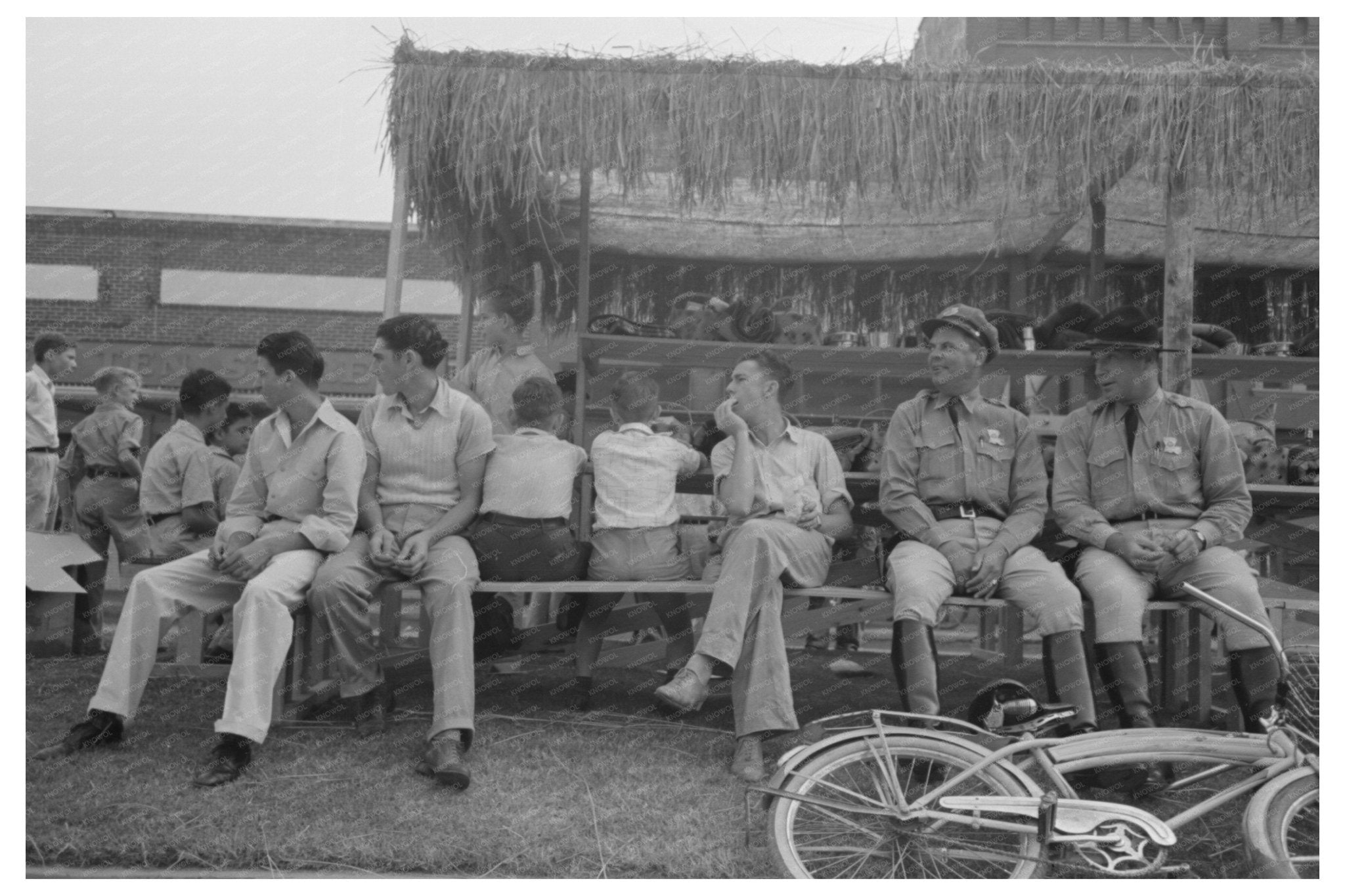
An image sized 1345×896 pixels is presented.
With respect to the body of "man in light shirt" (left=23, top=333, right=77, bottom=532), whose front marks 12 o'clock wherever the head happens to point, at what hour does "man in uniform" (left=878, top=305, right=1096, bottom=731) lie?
The man in uniform is roughly at 2 o'clock from the man in light shirt.

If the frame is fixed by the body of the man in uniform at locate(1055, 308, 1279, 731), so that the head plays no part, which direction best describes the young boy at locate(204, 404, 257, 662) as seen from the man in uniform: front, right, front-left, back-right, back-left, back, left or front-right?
right

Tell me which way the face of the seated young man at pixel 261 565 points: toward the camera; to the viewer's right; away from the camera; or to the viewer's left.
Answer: to the viewer's left

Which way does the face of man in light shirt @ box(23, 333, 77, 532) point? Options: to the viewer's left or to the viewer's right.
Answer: to the viewer's right

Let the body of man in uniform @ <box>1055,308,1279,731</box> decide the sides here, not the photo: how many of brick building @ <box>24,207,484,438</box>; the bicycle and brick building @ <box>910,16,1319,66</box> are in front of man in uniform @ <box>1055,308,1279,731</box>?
1

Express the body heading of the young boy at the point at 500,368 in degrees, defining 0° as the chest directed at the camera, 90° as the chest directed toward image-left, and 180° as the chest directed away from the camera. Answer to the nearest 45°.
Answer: approximately 45°

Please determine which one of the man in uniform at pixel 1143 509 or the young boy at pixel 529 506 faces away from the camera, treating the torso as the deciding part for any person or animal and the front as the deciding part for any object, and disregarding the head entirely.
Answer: the young boy

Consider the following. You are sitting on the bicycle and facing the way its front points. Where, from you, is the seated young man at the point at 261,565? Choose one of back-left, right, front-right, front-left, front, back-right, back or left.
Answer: back

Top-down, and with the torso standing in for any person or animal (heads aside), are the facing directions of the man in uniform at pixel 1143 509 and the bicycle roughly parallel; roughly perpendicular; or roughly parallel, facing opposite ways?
roughly perpendicular

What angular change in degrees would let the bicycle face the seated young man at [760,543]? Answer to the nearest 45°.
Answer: approximately 135° to its left

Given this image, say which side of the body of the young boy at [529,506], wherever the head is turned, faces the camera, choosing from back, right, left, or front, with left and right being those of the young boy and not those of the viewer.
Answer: back

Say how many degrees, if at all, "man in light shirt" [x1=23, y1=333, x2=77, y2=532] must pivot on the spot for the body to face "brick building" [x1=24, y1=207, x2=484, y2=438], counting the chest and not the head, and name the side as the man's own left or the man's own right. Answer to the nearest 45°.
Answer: approximately 90° to the man's own left

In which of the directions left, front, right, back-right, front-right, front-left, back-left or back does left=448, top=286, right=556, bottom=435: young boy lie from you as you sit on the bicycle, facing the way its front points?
back-left

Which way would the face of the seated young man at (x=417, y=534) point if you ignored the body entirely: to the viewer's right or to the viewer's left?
to the viewer's left
